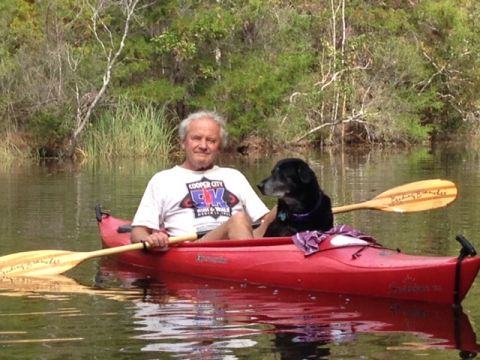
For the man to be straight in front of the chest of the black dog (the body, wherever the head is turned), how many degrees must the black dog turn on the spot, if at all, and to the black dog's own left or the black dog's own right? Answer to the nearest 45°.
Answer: approximately 45° to the black dog's own right

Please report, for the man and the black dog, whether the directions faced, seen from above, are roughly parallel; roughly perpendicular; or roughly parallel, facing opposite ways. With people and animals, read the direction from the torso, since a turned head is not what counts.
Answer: roughly perpendicular

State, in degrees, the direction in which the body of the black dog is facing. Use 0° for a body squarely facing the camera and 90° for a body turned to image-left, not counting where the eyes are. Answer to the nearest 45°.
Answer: approximately 90°

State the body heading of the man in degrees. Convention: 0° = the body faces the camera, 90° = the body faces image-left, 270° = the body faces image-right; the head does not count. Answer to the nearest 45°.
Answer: approximately 0°

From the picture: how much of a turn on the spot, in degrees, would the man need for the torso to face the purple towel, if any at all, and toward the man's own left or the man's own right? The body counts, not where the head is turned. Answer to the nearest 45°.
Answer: approximately 45° to the man's own left

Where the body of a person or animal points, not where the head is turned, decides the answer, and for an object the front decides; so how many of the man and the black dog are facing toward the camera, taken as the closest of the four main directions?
1
